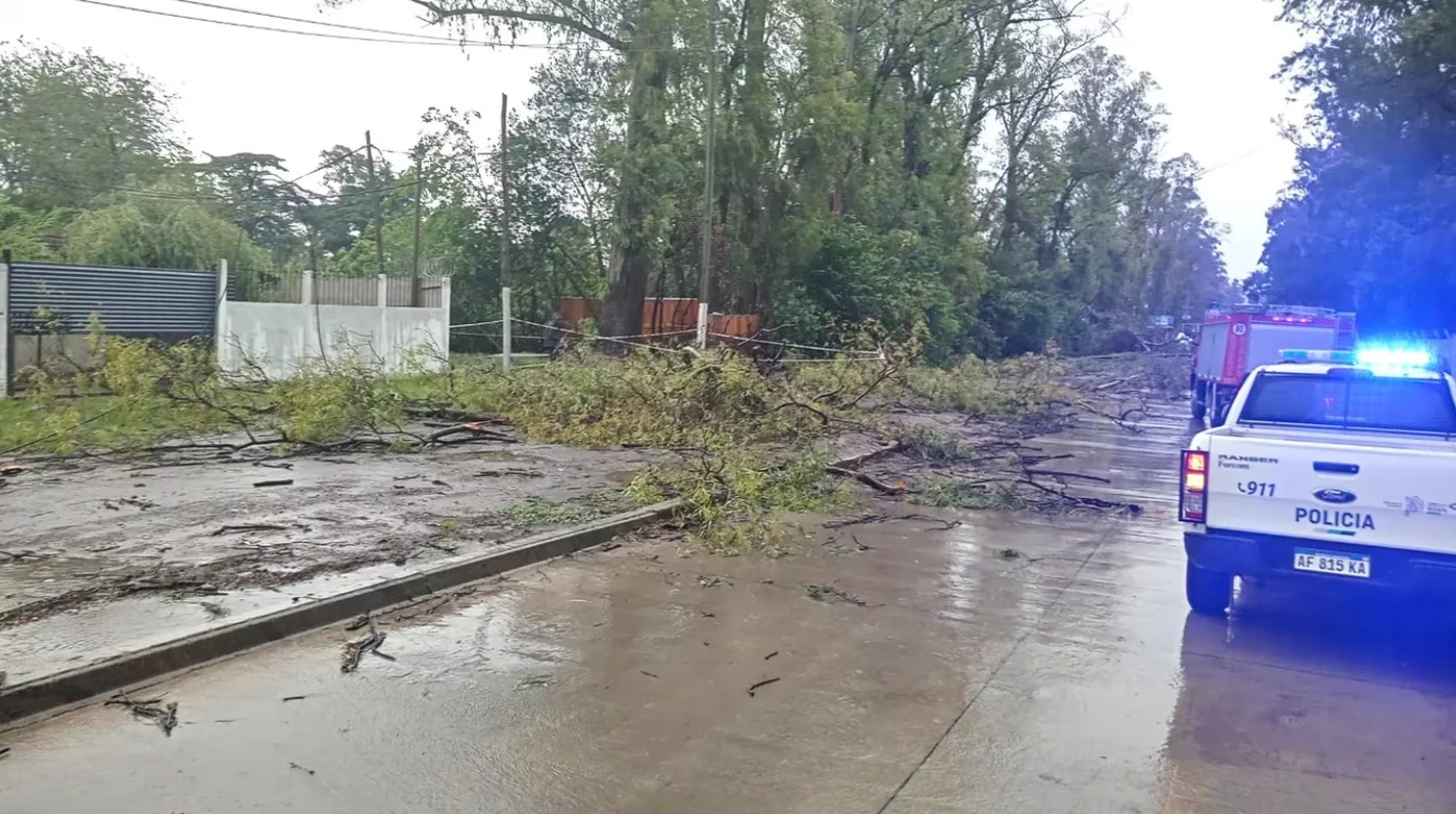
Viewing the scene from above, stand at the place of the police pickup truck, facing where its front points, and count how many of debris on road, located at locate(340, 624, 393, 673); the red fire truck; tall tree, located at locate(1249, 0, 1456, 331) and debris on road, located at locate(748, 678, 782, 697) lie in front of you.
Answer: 2

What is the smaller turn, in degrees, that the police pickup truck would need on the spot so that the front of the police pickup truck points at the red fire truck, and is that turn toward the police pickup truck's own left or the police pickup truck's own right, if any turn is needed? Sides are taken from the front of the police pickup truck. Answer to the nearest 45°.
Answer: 0° — it already faces it

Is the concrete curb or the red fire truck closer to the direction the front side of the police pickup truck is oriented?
the red fire truck

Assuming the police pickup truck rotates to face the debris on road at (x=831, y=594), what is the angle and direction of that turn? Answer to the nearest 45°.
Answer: approximately 90° to its left

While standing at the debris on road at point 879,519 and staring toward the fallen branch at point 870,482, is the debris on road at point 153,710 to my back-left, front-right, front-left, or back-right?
back-left

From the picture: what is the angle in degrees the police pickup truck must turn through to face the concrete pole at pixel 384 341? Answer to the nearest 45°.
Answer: approximately 45° to its left

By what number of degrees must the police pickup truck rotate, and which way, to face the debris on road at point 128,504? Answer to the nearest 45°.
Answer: approximately 90° to its left

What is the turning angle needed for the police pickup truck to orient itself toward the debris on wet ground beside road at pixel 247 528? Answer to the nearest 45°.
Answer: approximately 90° to its left

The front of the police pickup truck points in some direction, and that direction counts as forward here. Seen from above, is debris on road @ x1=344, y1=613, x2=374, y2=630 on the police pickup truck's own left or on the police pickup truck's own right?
on the police pickup truck's own left

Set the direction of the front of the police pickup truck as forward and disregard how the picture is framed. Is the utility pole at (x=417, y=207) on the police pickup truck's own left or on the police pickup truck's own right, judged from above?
on the police pickup truck's own left

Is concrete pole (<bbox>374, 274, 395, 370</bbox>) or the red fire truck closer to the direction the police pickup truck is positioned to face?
the red fire truck

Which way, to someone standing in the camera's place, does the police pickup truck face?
facing away from the viewer

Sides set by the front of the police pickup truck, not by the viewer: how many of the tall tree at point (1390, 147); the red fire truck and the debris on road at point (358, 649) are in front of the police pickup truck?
2
